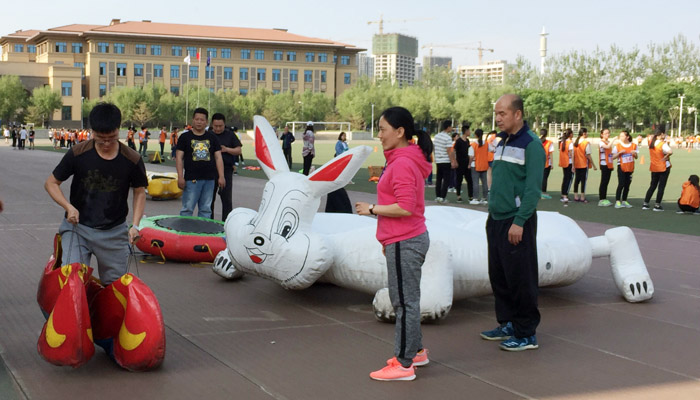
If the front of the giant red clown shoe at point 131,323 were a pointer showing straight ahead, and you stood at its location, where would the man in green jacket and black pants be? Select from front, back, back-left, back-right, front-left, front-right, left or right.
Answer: left

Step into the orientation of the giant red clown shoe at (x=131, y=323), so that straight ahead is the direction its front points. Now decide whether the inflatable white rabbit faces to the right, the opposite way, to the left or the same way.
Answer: to the right

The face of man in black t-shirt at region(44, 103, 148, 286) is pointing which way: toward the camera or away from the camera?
toward the camera

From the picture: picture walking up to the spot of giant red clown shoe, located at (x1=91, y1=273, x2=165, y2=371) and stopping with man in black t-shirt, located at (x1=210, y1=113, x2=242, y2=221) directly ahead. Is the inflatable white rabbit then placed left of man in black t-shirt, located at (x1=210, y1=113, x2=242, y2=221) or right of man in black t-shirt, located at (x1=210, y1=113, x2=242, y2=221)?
right

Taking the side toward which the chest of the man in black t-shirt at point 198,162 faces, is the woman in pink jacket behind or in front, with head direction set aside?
in front

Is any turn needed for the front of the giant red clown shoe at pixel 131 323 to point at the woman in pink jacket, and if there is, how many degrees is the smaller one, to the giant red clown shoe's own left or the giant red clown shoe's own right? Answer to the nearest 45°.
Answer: approximately 90° to the giant red clown shoe's own left

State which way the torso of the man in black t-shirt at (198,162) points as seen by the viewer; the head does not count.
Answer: toward the camera

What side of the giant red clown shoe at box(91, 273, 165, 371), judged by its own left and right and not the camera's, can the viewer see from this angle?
front

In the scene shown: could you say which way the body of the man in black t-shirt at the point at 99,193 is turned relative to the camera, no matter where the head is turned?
toward the camera

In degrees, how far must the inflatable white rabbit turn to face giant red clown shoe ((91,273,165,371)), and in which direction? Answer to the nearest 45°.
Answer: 0° — it already faces it

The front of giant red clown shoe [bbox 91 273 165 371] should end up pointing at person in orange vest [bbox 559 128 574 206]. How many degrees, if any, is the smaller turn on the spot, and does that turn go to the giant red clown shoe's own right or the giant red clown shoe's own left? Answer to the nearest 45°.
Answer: approximately 135° to the giant red clown shoe's own left
